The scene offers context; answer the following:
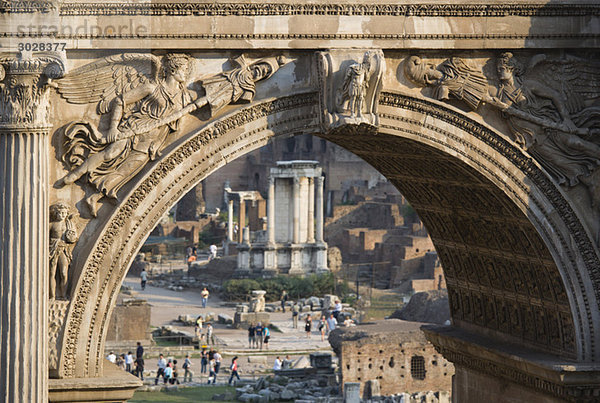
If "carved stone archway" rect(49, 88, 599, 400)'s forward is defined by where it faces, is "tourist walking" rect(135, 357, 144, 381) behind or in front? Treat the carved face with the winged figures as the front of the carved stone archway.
behind

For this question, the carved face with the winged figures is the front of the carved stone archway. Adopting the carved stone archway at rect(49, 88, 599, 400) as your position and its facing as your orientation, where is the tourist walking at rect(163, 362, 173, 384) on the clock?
The tourist walking is roughly at 7 o'clock from the carved stone archway.

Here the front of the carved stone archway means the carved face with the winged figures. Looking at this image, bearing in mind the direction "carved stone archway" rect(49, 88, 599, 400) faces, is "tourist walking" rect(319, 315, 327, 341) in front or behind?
behind

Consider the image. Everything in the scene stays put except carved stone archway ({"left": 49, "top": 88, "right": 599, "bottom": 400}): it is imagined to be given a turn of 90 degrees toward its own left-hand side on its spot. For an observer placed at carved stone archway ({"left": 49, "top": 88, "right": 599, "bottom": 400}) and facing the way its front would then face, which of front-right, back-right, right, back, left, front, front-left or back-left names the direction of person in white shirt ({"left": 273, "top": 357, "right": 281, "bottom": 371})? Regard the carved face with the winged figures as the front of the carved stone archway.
front-left

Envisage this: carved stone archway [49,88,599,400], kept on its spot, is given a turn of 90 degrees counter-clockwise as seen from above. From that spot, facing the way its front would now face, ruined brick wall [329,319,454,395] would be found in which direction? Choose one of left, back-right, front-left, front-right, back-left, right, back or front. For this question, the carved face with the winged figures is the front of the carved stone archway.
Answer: front-left

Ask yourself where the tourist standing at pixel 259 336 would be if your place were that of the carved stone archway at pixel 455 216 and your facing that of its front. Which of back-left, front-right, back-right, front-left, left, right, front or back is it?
back-left

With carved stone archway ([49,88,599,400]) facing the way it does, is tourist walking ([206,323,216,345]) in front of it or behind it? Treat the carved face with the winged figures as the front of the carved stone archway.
behind
